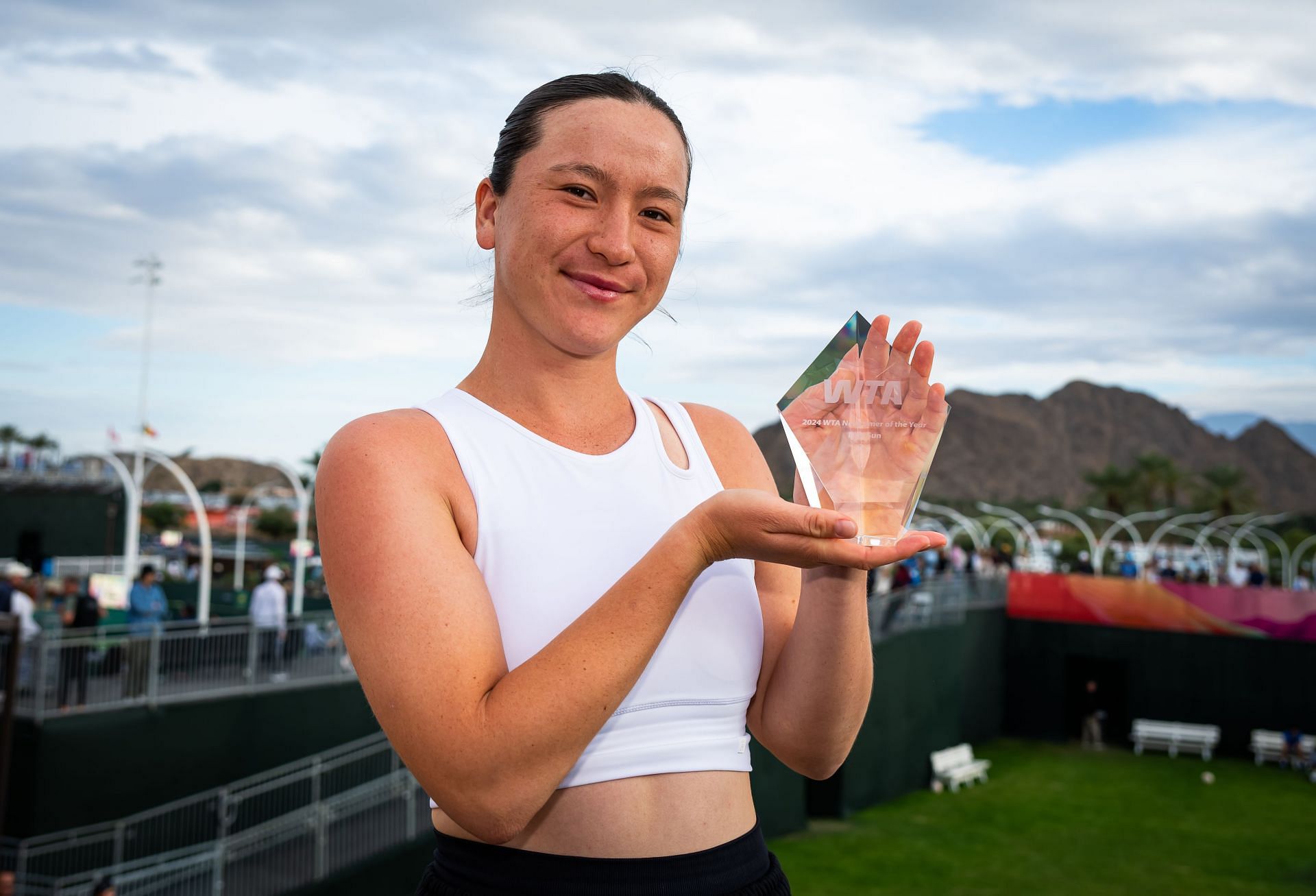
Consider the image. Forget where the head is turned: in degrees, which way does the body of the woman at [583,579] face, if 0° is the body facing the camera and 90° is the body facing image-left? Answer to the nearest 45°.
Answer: approximately 315°

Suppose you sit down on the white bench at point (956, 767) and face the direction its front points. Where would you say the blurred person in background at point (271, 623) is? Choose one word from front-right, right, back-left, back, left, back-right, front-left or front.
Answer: right

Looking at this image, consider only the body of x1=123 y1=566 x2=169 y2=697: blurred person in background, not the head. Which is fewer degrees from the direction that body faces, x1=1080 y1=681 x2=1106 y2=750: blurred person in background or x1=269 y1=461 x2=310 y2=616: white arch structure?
the blurred person in background

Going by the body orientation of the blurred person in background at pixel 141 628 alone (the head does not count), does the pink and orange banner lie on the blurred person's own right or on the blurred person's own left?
on the blurred person's own left

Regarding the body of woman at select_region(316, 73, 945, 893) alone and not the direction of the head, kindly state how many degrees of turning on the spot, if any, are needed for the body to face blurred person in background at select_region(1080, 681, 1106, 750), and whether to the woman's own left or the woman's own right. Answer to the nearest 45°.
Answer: approximately 90° to the woman's own left

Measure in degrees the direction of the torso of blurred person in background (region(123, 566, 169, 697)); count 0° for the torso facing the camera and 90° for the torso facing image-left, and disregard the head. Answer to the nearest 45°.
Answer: approximately 315°

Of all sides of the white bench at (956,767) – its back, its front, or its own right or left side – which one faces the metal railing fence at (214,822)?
right

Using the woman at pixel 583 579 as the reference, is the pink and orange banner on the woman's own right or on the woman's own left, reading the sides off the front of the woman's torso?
on the woman's own left

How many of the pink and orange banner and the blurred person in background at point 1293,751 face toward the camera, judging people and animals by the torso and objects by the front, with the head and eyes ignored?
2

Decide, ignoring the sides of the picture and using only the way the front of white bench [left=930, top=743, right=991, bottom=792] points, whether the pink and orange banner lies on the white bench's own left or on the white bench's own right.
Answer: on the white bench's own left

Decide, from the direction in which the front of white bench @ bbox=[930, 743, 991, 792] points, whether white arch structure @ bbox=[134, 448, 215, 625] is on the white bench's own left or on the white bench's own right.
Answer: on the white bench's own right

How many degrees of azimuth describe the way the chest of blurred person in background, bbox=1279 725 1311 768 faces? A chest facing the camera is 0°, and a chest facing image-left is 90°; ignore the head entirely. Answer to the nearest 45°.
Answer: approximately 0°

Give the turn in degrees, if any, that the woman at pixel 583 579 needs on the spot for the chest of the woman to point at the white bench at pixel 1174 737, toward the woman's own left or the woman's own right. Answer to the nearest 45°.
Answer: approximately 90° to the woman's own left
